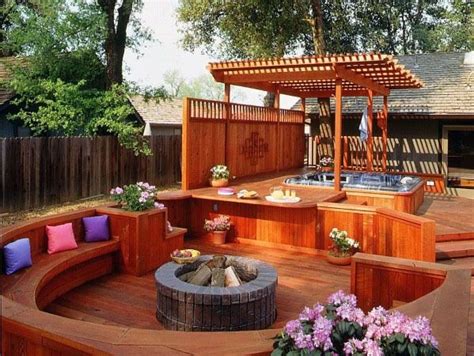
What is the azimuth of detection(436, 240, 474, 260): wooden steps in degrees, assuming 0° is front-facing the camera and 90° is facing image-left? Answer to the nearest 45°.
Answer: approximately 0°

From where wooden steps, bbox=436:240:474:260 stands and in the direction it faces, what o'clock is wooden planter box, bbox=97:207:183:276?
The wooden planter box is roughly at 2 o'clock from the wooden steps.

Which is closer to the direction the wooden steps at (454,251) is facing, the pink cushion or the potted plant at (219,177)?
the pink cushion

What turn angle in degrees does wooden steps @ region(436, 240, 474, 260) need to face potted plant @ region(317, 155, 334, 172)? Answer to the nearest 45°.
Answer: approximately 135° to its right

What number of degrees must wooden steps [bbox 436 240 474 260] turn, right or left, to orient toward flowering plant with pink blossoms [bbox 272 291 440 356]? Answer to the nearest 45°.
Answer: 0° — it already faces it

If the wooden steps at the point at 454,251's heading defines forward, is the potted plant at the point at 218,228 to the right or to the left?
on its right

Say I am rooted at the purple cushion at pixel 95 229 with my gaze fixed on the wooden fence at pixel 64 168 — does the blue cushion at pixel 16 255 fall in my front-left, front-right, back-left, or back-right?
back-left

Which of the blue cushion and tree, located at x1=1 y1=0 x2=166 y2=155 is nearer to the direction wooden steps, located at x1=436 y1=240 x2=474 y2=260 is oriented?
the blue cushion

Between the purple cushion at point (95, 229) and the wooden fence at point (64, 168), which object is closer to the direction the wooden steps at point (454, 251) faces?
the purple cushion

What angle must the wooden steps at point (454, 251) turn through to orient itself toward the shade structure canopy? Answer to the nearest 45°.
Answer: approximately 135° to its right

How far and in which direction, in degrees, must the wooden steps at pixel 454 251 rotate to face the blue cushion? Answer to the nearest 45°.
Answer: approximately 45° to its right
